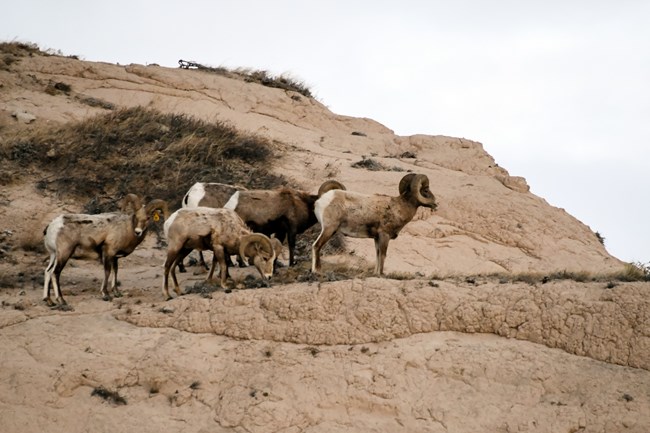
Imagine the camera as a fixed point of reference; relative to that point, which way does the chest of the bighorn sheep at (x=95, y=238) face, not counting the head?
to the viewer's right

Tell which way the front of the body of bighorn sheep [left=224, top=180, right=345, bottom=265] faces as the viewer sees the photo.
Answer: to the viewer's right

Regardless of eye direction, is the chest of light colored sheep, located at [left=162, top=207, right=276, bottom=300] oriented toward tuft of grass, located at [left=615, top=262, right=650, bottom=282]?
yes

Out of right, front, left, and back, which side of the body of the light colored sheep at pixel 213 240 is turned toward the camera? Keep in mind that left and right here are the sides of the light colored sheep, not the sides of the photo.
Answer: right

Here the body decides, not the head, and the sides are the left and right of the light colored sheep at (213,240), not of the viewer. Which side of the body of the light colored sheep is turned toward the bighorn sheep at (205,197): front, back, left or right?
left

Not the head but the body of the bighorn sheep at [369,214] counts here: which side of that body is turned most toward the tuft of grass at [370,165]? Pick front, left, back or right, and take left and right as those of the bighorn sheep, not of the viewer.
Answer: left

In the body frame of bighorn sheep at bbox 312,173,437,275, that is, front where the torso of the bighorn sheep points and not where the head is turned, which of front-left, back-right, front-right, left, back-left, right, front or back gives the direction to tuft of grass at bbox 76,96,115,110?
back-left

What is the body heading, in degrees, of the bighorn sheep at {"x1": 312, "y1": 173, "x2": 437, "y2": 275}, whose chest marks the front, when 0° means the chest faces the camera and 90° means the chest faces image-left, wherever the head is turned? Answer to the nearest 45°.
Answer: approximately 270°

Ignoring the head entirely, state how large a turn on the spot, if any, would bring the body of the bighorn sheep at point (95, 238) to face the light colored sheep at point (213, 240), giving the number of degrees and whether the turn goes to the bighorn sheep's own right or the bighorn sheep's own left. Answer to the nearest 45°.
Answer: approximately 45° to the bighorn sheep's own right
